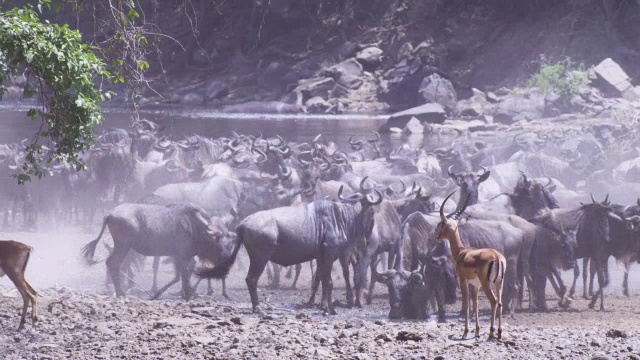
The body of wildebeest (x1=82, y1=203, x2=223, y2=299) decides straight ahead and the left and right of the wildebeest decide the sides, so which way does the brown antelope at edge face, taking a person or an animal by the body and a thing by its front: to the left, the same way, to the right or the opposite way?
the opposite way

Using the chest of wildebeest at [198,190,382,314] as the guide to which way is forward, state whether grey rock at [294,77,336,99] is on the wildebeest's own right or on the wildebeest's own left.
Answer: on the wildebeest's own left

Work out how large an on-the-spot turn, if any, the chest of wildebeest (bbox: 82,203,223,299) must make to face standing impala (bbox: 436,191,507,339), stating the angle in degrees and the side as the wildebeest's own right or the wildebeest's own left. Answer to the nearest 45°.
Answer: approximately 45° to the wildebeest's own right

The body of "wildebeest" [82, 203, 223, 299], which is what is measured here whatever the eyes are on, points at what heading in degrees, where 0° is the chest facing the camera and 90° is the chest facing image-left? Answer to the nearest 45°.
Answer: approximately 270°

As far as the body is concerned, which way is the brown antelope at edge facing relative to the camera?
to the viewer's left

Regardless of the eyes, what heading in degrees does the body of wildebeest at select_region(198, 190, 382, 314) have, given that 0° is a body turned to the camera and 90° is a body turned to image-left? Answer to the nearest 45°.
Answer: approximately 270°

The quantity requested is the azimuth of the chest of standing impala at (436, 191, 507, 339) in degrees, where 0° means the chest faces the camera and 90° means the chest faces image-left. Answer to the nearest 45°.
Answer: approximately 135°

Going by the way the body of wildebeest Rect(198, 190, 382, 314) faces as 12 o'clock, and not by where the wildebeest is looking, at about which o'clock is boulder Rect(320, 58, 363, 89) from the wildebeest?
The boulder is roughly at 9 o'clock from the wildebeest.

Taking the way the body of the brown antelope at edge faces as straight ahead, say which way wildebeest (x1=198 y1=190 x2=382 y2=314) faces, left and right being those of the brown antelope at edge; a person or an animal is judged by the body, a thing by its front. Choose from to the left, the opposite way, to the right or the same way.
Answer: the opposite way

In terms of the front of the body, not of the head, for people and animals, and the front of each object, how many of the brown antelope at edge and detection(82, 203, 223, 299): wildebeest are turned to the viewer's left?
1
